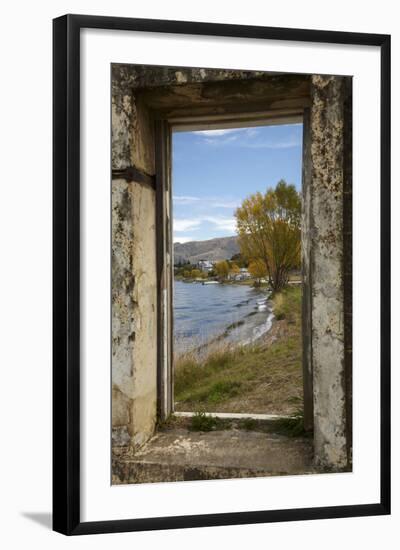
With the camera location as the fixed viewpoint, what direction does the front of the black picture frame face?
facing the viewer and to the right of the viewer
